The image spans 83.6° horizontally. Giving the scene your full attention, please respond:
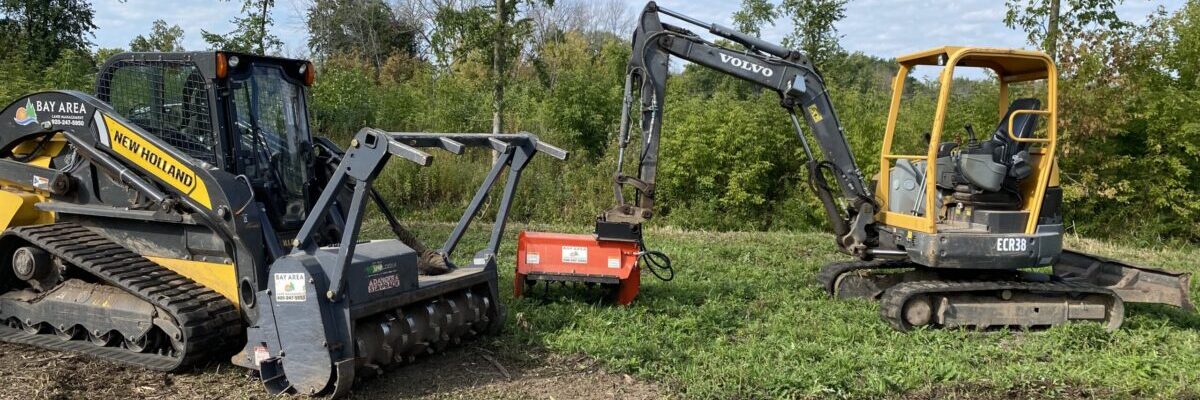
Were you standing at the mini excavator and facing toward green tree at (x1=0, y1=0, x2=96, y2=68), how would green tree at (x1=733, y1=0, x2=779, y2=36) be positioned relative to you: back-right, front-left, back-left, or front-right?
front-right

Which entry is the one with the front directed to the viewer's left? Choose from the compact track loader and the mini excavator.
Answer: the mini excavator

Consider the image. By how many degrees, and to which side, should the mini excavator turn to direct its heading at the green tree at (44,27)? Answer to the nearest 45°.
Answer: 0° — it already faces it

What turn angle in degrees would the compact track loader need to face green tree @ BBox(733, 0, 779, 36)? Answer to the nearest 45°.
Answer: approximately 90° to its left

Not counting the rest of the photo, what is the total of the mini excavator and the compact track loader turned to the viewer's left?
1

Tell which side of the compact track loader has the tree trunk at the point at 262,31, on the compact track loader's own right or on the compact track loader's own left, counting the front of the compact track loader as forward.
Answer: on the compact track loader's own left

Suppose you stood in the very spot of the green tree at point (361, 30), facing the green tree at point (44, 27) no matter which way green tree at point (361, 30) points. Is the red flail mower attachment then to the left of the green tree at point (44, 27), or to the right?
left

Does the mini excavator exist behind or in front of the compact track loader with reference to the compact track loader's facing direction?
in front

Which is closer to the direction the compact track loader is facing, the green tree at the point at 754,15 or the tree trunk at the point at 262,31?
the green tree

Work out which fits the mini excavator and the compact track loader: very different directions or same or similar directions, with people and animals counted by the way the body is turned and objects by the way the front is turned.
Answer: very different directions

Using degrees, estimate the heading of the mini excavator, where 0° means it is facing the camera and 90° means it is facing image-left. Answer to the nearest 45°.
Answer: approximately 90°

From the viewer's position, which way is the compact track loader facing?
facing the viewer and to the right of the viewer

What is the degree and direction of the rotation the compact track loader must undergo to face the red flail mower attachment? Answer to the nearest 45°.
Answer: approximately 45° to its left

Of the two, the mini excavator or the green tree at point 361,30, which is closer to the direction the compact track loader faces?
the mini excavator

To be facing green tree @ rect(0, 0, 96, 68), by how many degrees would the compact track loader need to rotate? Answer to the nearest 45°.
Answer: approximately 135° to its left
